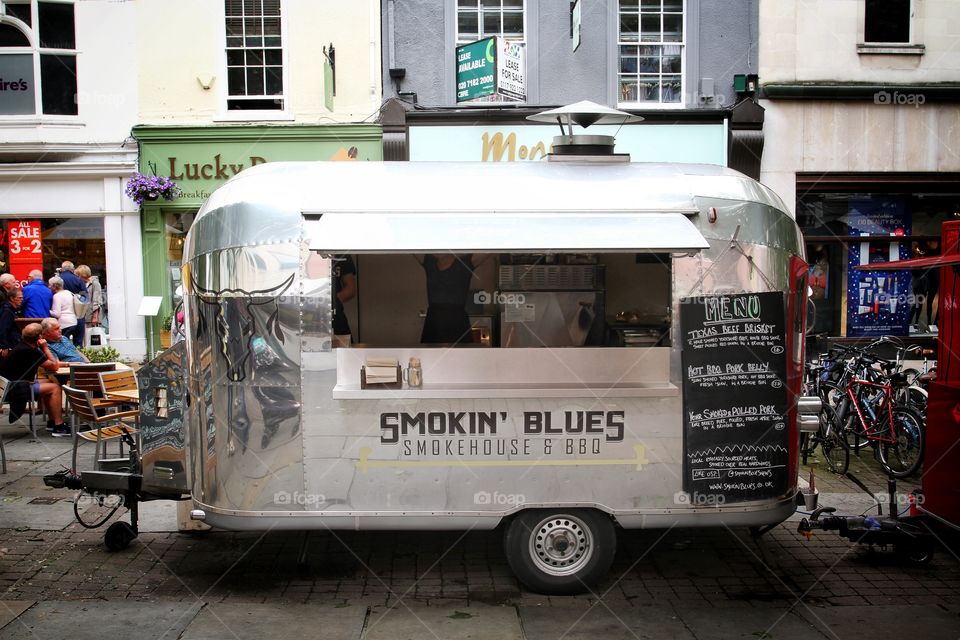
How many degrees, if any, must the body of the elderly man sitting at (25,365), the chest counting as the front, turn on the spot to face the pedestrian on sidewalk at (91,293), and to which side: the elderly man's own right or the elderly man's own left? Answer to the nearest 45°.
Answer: approximately 90° to the elderly man's own left

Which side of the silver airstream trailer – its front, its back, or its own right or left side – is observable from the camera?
left

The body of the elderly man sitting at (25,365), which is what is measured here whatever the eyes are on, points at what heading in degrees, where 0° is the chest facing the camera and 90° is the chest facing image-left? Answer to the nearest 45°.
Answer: approximately 270°

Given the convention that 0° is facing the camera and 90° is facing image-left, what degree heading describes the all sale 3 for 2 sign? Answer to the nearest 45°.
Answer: approximately 0°

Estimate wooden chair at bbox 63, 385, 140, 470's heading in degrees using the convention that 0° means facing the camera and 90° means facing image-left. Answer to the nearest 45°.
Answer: approximately 225°

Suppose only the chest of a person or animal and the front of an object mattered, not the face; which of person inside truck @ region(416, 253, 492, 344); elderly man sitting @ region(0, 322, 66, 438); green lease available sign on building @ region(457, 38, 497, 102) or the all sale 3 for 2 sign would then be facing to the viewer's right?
the elderly man sitting

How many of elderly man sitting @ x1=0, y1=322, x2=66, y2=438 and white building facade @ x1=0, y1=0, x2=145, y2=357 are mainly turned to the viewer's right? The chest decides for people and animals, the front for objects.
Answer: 1

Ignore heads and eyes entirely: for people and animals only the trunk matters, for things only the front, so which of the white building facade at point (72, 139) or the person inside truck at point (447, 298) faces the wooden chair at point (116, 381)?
the white building facade
